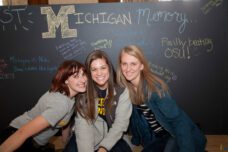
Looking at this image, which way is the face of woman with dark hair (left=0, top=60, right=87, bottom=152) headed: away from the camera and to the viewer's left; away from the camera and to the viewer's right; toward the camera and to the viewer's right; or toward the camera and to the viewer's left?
toward the camera and to the viewer's right

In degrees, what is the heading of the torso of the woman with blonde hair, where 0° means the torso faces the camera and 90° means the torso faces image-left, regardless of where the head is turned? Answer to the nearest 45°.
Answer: approximately 45°

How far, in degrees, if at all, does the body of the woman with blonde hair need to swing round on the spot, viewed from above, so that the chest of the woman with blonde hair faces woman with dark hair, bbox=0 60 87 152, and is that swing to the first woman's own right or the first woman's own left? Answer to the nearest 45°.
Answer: approximately 45° to the first woman's own right
